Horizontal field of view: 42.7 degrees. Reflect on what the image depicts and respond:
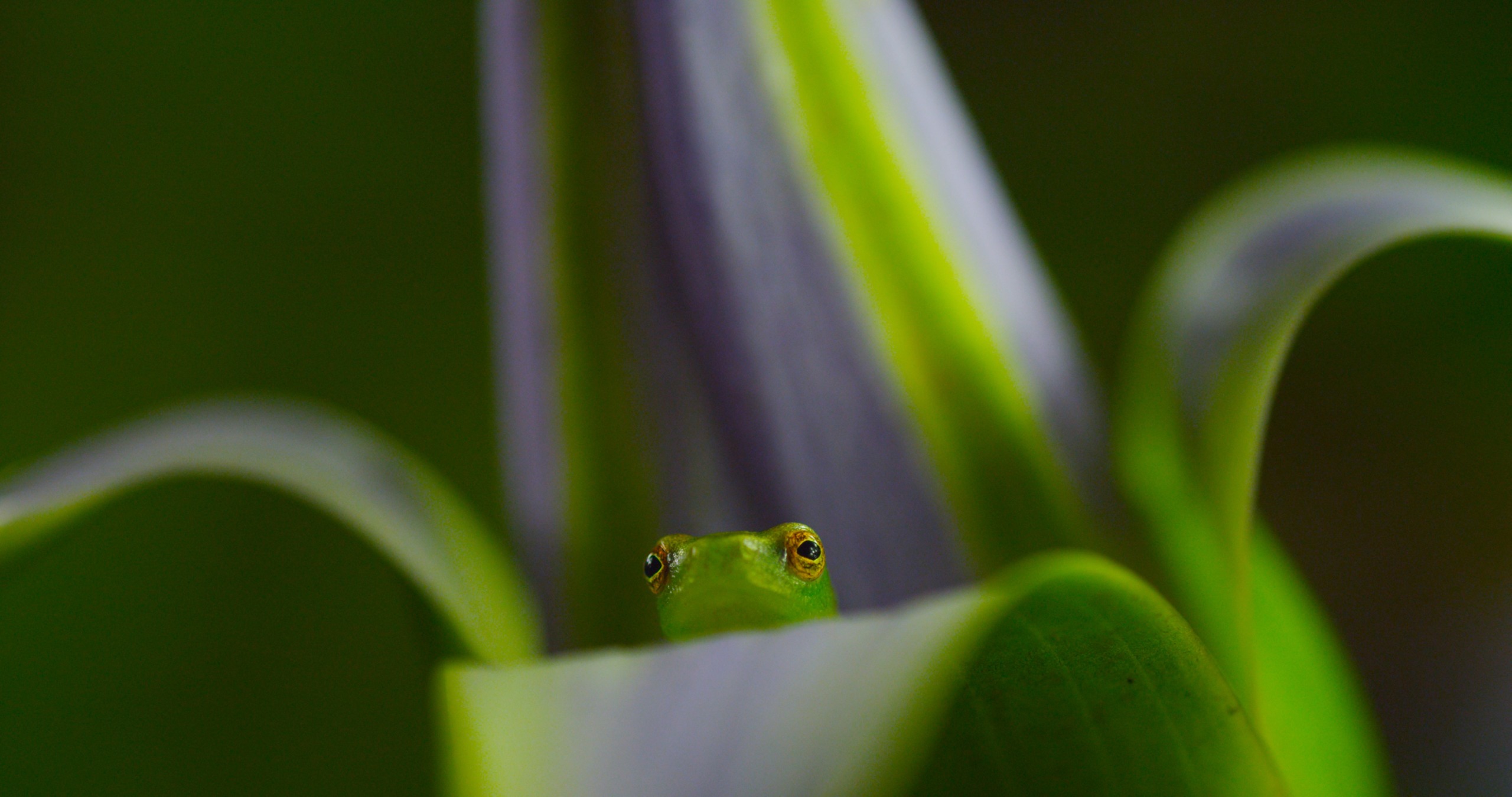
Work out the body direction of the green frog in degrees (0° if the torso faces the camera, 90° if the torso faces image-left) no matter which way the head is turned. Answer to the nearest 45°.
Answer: approximately 0°
